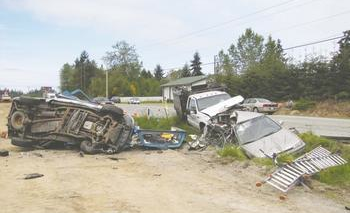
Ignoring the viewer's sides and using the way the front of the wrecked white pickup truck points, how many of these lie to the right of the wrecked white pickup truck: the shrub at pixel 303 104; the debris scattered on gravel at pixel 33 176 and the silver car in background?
1

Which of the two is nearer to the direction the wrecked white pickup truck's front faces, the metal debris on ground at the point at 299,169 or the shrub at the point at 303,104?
the metal debris on ground

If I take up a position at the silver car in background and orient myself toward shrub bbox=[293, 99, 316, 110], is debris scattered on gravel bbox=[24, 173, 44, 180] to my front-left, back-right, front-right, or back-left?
back-right

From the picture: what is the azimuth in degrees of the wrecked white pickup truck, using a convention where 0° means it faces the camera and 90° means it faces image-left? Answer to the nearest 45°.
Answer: approximately 315°

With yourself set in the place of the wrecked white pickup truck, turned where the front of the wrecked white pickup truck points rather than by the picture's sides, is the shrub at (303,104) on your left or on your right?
on your left

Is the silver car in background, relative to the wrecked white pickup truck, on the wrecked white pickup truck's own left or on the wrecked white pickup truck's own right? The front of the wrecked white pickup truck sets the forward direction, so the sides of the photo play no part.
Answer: on the wrecked white pickup truck's own left
